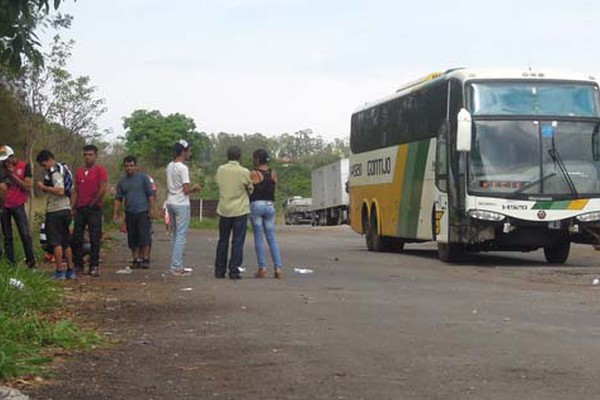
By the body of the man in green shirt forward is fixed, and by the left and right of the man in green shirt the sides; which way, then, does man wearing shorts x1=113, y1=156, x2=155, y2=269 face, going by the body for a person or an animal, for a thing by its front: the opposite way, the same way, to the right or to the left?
the opposite way

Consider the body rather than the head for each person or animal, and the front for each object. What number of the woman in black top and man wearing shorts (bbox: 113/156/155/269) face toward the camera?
1

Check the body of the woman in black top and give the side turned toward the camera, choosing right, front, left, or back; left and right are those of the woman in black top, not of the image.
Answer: back

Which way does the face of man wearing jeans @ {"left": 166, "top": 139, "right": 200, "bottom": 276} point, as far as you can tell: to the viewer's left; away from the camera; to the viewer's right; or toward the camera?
to the viewer's right

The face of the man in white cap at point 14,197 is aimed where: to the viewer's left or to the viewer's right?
to the viewer's right

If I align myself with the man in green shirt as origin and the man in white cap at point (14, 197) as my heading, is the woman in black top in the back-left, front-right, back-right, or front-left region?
back-right

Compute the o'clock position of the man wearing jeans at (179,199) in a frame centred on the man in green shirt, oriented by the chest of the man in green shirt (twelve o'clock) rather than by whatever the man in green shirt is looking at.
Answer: The man wearing jeans is roughly at 10 o'clock from the man in green shirt.

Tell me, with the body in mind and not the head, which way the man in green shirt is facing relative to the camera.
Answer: away from the camera

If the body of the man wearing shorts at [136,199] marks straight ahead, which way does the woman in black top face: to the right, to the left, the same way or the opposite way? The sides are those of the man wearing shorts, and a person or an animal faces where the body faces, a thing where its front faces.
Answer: the opposite way

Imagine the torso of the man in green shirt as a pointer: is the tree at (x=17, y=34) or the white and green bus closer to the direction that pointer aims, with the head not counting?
the white and green bus
